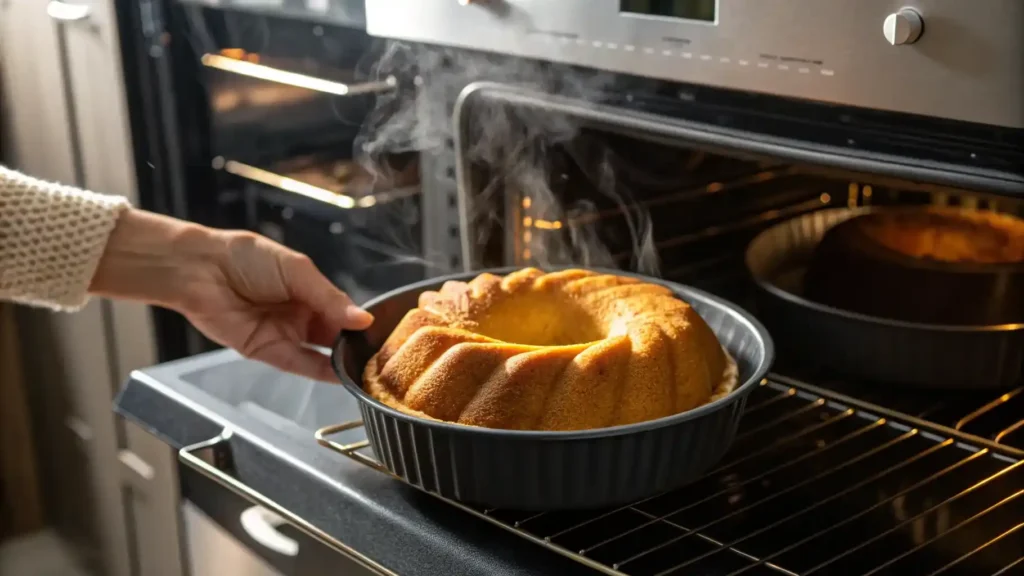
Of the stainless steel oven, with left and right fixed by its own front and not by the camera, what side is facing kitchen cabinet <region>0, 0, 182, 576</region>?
right

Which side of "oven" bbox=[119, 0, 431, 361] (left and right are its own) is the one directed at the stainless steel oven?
left

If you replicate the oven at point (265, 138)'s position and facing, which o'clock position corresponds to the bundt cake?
The bundt cake is roughly at 10 o'clock from the oven.

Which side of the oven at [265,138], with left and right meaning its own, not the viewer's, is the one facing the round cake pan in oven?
left

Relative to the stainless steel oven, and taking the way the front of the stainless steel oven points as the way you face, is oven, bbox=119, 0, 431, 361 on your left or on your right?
on your right

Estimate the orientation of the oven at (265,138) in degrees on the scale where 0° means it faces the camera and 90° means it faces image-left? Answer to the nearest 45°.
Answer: approximately 45°

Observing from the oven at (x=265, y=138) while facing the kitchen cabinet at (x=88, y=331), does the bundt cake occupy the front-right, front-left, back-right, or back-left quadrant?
back-left
